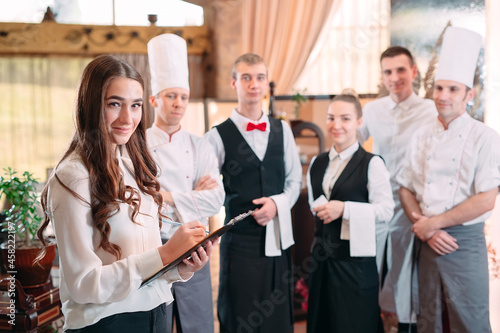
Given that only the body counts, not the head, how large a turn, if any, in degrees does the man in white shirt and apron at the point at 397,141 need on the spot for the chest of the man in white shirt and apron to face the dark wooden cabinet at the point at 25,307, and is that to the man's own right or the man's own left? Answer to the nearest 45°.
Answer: approximately 45° to the man's own right

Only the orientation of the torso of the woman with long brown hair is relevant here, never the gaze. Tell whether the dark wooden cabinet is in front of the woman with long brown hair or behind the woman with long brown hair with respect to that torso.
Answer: behind

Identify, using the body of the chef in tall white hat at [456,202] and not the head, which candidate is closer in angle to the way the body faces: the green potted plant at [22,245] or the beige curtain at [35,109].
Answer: the green potted plant

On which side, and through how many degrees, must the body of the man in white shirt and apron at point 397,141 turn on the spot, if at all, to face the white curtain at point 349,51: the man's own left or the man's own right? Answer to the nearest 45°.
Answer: approximately 180°

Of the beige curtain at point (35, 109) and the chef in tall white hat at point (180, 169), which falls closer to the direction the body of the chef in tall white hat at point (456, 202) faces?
the chef in tall white hat

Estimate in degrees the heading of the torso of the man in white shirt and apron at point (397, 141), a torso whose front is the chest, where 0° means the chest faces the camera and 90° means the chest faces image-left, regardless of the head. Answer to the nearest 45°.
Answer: approximately 0°

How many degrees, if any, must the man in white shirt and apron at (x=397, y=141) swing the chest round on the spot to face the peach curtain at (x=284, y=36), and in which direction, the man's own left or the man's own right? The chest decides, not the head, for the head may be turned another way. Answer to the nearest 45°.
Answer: approximately 135° to the man's own right

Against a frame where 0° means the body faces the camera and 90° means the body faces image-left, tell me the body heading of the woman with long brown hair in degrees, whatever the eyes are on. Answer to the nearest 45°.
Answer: approximately 315°
